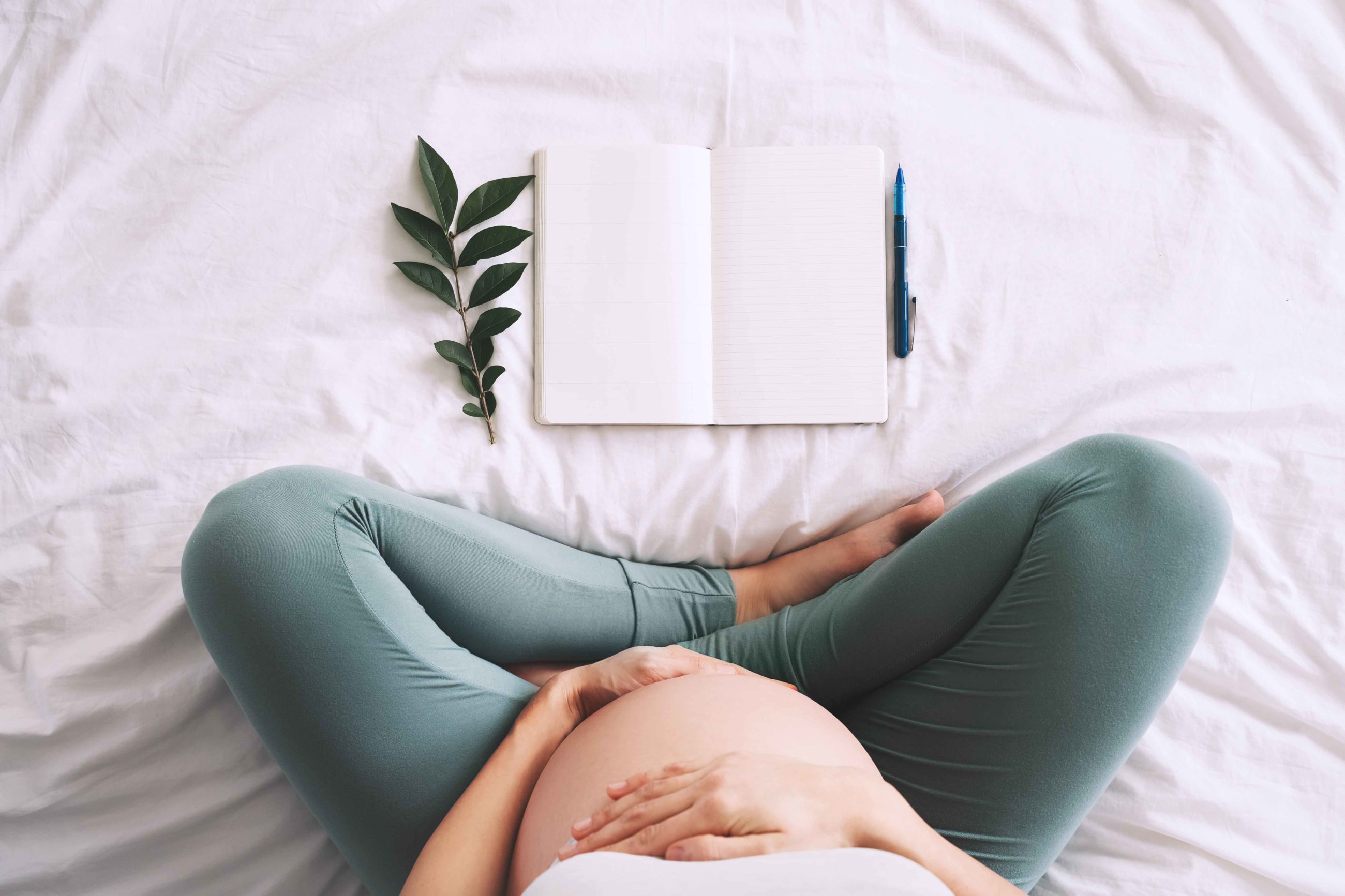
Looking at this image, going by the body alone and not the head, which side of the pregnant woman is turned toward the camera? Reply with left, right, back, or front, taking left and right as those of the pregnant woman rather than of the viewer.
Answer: back
